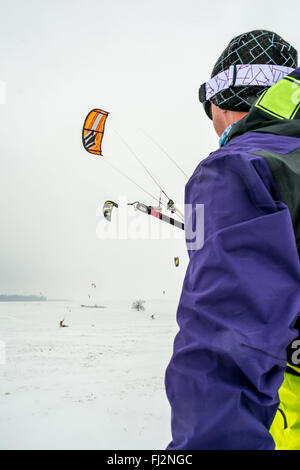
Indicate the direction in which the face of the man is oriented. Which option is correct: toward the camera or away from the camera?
away from the camera

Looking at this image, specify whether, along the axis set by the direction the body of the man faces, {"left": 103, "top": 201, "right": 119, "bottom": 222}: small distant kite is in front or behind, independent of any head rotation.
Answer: in front

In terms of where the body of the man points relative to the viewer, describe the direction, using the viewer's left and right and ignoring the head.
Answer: facing away from the viewer and to the left of the viewer
